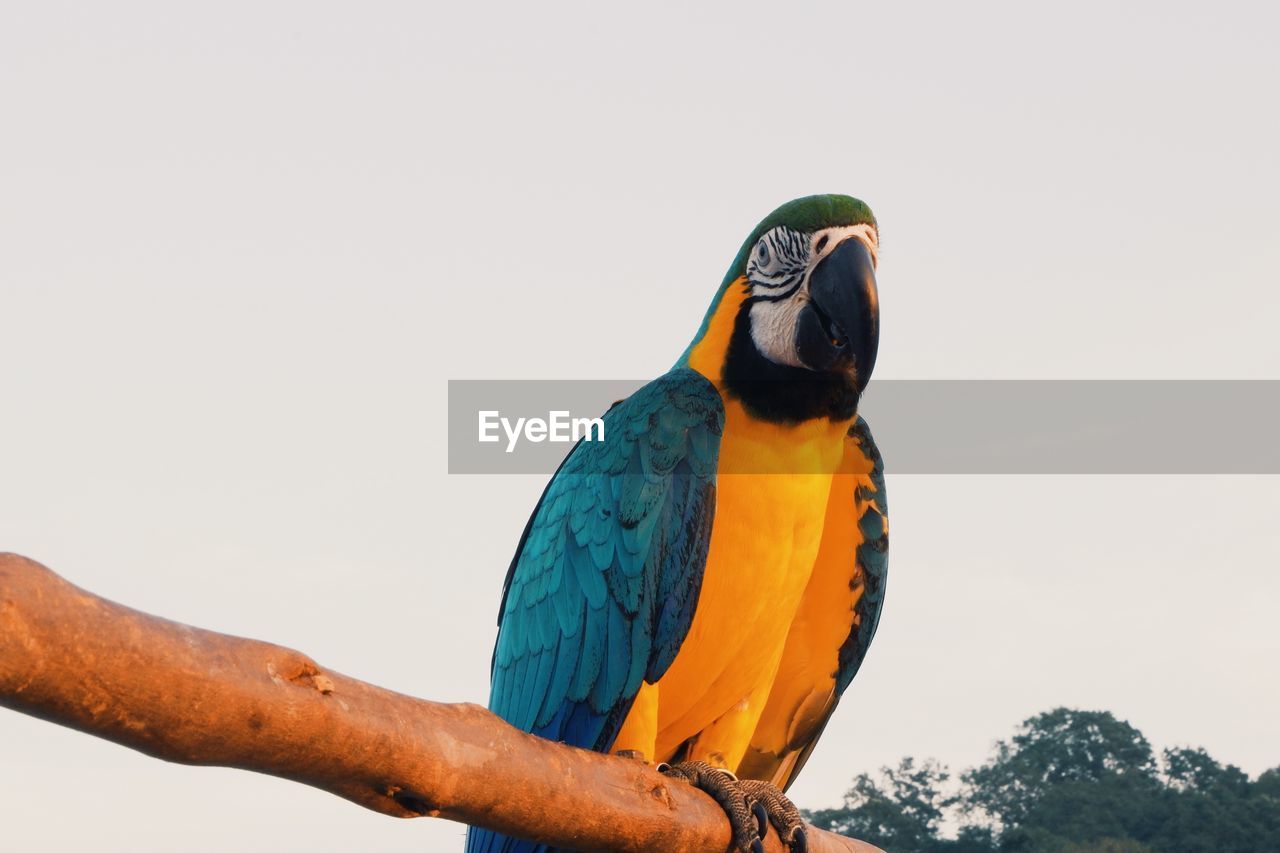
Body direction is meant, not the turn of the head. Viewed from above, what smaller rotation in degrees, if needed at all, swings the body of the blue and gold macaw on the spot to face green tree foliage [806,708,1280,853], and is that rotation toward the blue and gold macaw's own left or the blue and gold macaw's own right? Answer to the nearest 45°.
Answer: approximately 135° to the blue and gold macaw's own left

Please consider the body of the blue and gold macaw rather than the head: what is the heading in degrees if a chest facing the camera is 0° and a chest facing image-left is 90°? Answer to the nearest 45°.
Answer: approximately 315°
